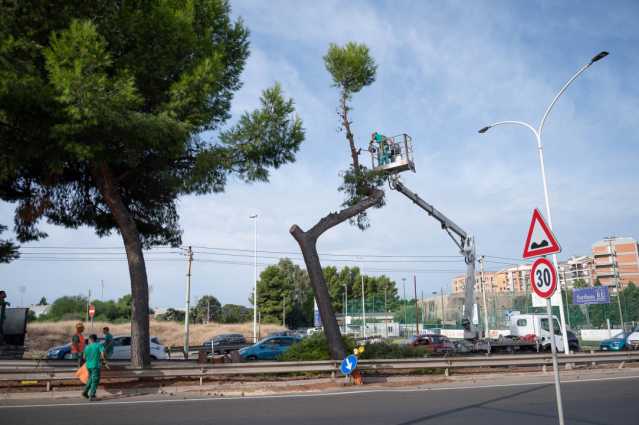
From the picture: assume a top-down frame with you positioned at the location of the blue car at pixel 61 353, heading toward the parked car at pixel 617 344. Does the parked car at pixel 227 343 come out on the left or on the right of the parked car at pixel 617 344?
left

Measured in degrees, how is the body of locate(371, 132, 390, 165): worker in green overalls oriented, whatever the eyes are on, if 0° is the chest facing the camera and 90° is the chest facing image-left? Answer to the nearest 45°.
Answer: approximately 90°

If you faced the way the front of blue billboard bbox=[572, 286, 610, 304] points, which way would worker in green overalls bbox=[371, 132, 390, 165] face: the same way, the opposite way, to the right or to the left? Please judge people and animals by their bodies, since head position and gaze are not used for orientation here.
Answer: to the right

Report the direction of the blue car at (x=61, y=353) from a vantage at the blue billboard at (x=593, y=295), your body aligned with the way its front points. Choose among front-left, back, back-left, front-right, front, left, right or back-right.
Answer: front-right

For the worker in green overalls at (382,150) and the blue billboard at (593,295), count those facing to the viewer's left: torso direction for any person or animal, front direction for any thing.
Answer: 1

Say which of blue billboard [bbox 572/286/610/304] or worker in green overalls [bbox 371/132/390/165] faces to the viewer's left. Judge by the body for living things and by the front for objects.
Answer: the worker in green overalls

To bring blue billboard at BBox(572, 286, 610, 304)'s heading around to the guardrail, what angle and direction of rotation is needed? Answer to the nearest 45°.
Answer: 0° — it already faces it

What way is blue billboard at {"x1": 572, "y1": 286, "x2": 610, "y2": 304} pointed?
toward the camera

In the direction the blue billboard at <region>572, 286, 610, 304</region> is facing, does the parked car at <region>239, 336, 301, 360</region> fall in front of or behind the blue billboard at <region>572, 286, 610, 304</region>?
in front
